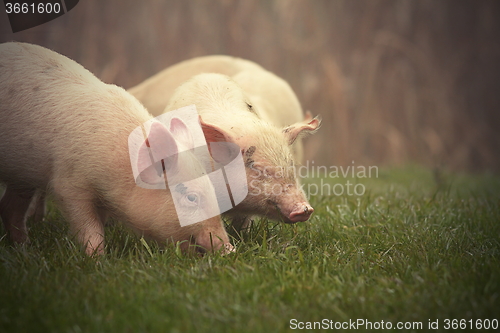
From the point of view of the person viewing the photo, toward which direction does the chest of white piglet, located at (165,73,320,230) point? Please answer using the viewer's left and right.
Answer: facing the viewer and to the right of the viewer

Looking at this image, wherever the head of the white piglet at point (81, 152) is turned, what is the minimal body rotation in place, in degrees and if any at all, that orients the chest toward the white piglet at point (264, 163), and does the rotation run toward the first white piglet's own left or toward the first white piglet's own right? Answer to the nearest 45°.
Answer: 0° — it already faces it

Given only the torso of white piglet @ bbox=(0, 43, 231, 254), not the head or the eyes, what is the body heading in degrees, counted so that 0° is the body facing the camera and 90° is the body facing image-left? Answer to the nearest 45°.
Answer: approximately 270°
